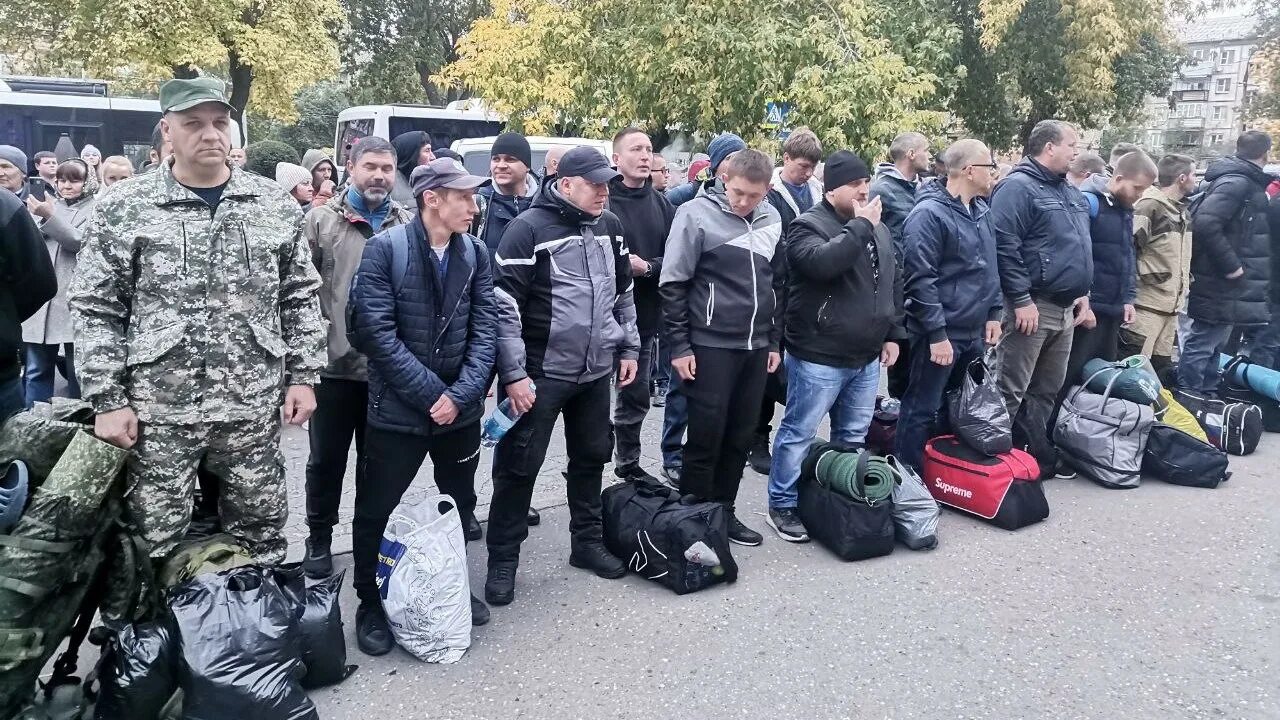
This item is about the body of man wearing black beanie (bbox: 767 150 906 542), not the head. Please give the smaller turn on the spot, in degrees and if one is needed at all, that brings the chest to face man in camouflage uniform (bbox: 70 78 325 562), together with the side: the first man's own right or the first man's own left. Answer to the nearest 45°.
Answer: approximately 90° to the first man's own right

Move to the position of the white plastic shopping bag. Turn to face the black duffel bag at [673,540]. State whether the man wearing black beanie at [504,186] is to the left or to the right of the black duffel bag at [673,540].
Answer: left

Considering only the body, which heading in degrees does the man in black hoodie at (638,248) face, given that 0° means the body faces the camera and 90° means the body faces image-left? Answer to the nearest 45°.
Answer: approximately 0°

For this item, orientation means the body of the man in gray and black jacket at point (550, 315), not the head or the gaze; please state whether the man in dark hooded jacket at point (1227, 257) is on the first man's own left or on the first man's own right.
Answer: on the first man's own left

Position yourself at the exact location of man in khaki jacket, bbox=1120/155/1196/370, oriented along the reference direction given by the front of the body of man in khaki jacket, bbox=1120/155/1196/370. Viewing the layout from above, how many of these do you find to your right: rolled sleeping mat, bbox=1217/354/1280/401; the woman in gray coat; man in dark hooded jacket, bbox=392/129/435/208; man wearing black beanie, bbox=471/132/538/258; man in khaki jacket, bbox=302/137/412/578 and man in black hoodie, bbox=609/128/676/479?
5

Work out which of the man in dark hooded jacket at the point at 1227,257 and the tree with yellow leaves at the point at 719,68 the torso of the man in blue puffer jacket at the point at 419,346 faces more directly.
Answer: the man in dark hooded jacket

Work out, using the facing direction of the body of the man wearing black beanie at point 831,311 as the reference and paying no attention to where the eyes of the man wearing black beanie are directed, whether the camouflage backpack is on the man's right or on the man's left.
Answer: on the man's right
